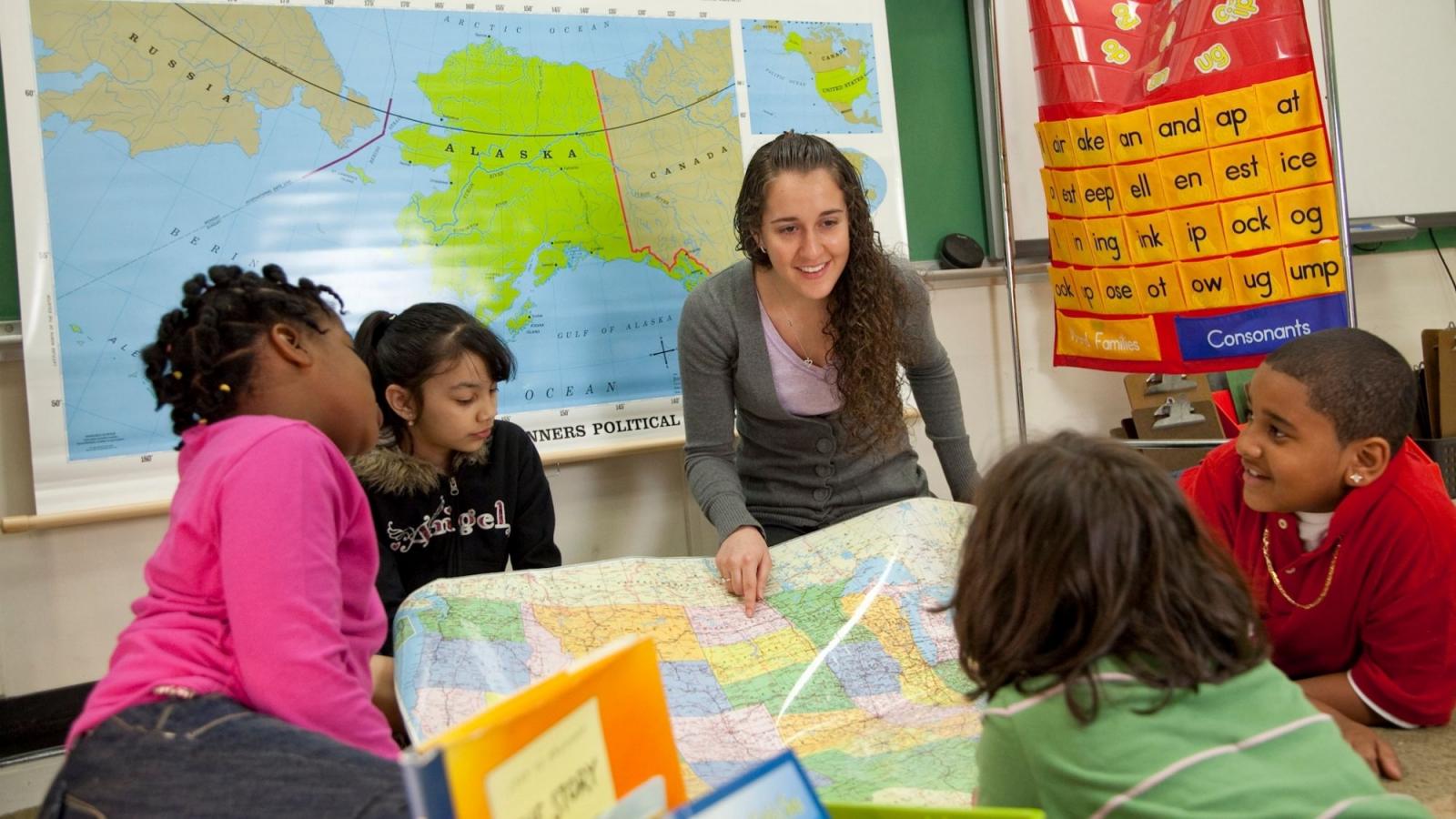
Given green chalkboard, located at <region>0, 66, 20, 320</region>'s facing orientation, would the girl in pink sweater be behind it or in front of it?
in front

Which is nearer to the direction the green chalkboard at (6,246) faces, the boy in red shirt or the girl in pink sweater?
the girl in pink sweater

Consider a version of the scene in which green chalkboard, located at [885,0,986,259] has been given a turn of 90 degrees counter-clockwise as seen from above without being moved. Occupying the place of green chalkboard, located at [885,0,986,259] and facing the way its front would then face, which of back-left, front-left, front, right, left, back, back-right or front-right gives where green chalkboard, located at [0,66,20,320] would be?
back-right

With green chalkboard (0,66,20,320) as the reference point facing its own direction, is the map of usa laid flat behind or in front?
in front

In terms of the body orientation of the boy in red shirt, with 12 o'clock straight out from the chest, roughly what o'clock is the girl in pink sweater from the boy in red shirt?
The girl in pink sweater is roughly at 12 o'clock from the boy in red shirt.

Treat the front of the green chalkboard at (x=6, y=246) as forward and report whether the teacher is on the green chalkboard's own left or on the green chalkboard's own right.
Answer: on the green chalkboard's own left

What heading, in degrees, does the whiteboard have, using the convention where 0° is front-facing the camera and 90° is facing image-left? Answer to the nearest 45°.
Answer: approximately 0°

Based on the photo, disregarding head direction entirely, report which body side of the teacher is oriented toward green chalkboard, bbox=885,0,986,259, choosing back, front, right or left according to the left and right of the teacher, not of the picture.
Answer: back

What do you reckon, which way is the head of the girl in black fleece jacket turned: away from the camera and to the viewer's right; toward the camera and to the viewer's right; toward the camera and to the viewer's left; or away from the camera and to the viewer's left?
toward the camera and to the viewer's right

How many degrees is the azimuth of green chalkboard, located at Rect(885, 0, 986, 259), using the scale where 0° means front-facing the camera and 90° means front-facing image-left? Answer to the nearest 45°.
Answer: approximately 0°

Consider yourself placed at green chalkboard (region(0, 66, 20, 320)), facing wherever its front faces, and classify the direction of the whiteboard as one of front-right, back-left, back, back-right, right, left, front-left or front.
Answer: left
